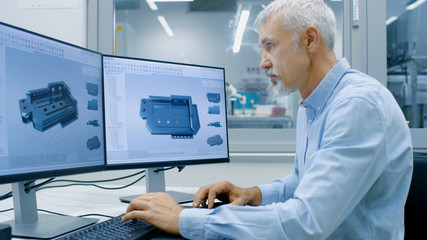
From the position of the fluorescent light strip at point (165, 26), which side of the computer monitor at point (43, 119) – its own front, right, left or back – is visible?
left

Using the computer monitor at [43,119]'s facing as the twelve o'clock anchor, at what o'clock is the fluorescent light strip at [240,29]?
The fluorescent light strip is roughly at 9 o'clock from the computer monitor.

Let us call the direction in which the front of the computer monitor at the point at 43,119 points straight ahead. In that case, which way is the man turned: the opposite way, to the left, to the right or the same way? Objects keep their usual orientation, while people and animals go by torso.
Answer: the opposite way

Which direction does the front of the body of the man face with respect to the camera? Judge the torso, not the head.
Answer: to the viewer's left

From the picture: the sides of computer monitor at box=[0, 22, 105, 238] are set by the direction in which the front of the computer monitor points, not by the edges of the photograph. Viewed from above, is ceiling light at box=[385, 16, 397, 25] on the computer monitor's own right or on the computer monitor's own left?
on the computer monitor's own left

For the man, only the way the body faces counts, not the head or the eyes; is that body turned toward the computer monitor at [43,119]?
yes
